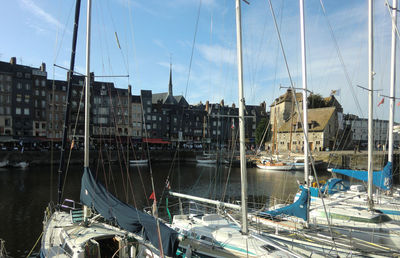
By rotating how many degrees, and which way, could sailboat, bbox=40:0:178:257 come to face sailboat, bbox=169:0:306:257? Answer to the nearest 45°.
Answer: approximately 135° to its right

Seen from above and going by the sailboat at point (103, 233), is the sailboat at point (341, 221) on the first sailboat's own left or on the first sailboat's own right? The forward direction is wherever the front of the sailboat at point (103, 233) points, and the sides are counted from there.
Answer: on the first sailboat's own right

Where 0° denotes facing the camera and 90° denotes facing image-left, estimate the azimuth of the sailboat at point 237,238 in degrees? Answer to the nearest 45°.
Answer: approximately 315°

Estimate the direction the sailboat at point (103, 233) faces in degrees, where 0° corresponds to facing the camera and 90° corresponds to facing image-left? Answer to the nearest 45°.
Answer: approximately 135°
